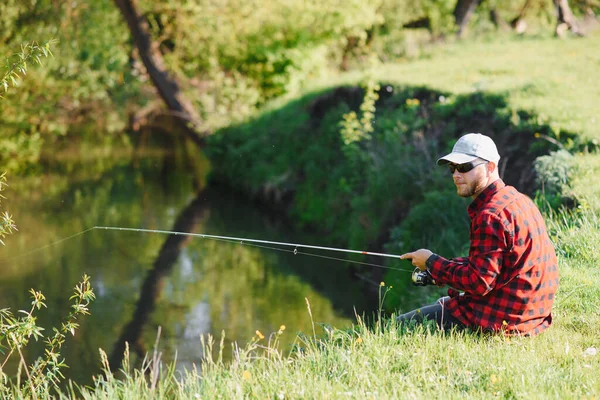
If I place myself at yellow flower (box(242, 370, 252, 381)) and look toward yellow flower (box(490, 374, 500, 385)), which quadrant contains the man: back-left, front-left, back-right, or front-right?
front-left

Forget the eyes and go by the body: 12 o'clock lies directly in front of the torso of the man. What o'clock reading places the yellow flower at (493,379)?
The yellow flower is roughly at 9 o'clock from the man.

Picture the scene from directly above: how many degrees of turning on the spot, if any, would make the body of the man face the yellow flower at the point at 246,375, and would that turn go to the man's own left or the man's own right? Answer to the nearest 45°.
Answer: approximately 45° to the man's own left

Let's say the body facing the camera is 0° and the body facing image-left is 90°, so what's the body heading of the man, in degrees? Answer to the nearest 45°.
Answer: approximately 90°

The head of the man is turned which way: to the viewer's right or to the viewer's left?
to the viewer's left

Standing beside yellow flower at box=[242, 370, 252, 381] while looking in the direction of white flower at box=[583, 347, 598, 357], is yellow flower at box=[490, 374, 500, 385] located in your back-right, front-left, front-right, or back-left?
front-right
